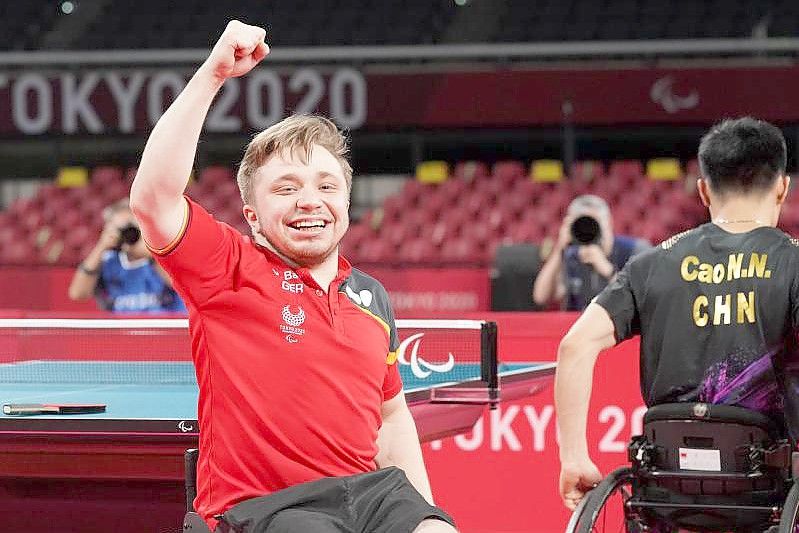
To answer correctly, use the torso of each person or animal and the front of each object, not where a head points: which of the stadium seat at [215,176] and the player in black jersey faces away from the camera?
the player in black jersey

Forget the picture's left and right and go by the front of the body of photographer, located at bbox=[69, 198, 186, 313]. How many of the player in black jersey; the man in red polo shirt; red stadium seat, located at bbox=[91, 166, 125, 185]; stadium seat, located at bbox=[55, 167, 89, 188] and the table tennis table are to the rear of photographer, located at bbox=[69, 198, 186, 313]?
2

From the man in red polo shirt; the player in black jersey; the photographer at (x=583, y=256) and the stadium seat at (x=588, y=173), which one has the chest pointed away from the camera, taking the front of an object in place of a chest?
the player in black jersey

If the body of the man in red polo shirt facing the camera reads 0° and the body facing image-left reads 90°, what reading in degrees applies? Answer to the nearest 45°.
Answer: approximately 315°

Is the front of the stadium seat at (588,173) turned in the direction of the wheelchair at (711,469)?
yes

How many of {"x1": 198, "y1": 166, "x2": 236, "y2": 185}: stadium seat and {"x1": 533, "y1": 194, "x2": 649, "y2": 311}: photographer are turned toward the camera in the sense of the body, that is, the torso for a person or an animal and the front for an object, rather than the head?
2

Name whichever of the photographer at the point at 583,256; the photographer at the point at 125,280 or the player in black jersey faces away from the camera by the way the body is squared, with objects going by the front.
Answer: the player in black jersey

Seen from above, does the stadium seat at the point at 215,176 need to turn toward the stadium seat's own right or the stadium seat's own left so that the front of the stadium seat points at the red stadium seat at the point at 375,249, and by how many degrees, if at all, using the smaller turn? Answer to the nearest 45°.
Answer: approximately 45° to the stadium seat's own left

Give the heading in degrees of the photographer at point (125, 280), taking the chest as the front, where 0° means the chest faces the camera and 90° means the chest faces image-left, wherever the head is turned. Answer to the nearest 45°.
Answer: approximately 0°

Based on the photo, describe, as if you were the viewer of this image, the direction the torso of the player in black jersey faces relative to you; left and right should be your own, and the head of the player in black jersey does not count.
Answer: facing away from the viewer

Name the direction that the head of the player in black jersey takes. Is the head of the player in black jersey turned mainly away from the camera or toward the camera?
away from the camera

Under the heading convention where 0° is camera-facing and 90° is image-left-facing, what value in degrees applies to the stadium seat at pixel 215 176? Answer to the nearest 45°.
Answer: approximately 0°
